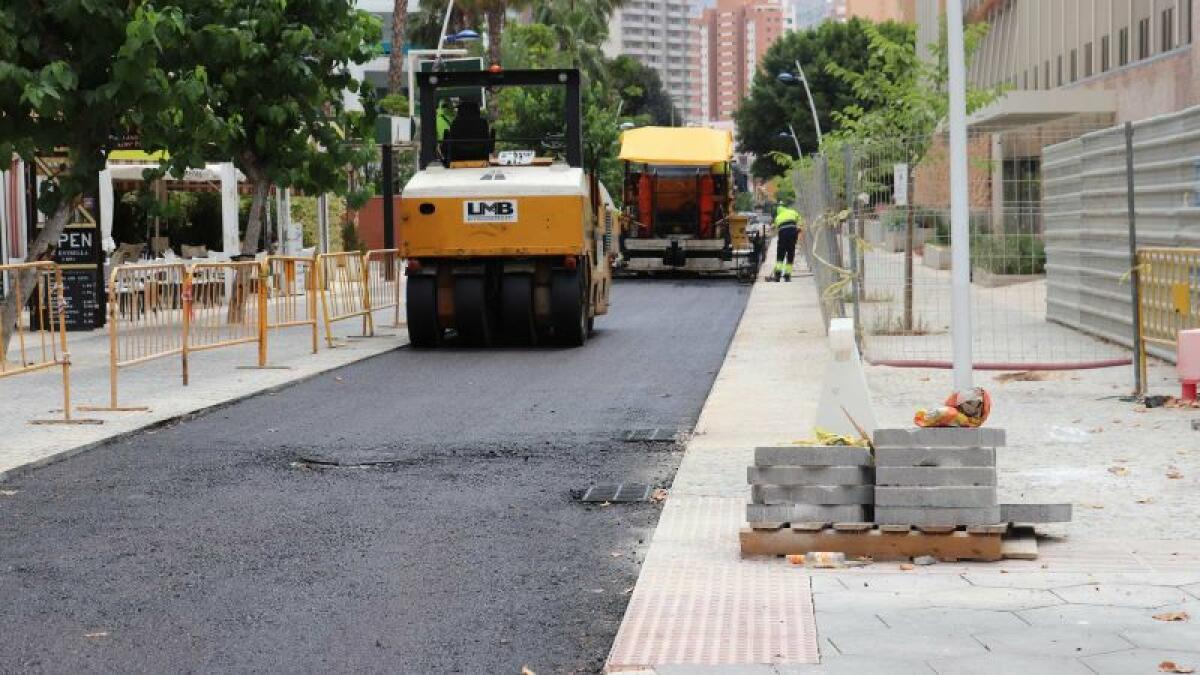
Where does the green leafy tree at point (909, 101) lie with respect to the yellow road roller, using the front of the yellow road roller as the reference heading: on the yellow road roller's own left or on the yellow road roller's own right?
on the yellow road roller's own right

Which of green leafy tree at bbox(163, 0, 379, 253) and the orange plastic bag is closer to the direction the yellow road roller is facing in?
the green leafy tree

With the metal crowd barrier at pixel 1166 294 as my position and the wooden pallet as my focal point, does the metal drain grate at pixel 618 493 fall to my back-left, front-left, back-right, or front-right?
front-right

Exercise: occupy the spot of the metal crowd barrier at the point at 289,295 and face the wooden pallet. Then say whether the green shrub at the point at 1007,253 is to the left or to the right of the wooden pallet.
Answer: left

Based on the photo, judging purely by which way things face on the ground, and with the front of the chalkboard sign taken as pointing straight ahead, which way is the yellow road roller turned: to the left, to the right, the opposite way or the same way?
the opposite way

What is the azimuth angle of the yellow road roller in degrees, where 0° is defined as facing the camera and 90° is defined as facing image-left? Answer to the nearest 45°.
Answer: approximately 180°

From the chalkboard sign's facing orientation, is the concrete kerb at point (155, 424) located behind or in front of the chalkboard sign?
in front

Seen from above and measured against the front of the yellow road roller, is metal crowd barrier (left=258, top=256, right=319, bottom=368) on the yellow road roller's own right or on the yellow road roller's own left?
on the yellow road roller's own left

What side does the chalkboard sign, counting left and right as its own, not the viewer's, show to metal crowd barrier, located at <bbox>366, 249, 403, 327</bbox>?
left

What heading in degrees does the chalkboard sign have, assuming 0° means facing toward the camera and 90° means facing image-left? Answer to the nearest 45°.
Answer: approximately 0°

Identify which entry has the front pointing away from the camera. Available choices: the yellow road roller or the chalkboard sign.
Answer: the yellow road roller

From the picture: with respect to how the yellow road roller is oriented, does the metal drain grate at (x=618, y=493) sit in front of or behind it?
behind

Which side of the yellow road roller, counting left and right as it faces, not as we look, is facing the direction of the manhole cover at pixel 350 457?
back

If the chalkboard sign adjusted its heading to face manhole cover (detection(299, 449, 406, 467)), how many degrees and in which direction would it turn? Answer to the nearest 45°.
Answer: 0° — it already faces it

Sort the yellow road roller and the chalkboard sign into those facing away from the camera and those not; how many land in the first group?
1
